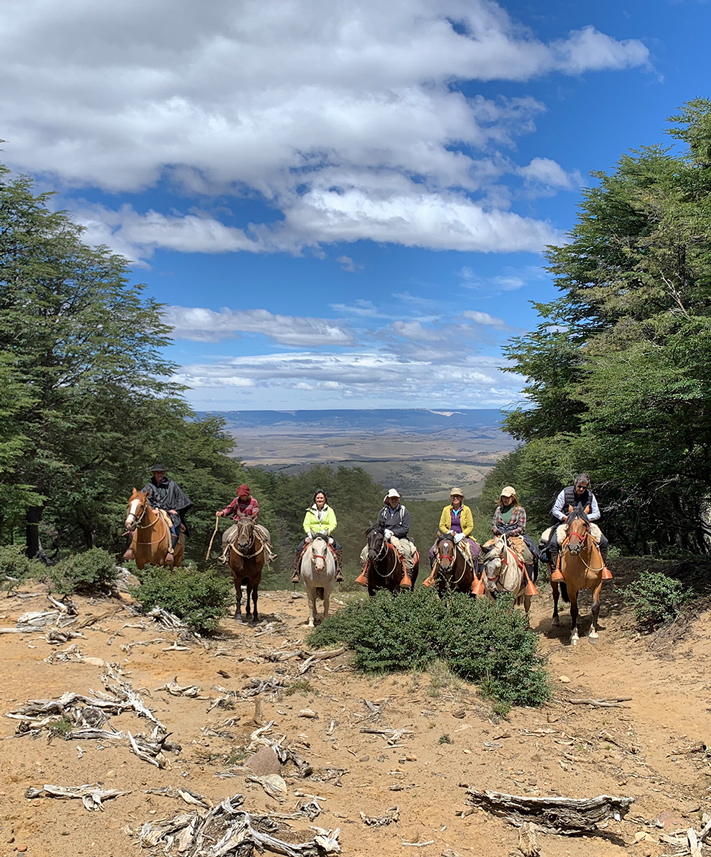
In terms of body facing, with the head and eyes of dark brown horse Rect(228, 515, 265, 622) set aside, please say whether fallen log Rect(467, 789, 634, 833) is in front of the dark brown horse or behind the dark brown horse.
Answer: in front

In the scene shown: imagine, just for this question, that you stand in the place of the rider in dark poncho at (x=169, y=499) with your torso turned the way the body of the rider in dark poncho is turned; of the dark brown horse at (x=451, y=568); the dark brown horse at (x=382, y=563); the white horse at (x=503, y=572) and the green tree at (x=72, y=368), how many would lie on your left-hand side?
3

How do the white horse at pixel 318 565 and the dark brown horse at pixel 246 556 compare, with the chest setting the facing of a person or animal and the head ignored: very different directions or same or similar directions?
same or similar directions

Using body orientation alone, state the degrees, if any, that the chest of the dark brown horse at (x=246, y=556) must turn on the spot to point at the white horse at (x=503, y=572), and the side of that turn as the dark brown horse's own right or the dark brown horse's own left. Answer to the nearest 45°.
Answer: approximately 45° to the dark brown horse's own left

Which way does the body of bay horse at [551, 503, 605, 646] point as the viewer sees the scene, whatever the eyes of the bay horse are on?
toward the camera

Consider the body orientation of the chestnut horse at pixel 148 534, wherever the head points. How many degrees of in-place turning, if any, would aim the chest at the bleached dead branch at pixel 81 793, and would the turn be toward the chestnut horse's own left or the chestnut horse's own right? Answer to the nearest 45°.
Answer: approximately 45° to the chestnut horse's own left

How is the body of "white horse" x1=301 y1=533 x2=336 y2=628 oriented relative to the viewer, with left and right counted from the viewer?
facing the viewer

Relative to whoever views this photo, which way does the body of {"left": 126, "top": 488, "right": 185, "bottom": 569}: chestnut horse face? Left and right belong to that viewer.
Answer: facing the viewer and to the left of the viewer

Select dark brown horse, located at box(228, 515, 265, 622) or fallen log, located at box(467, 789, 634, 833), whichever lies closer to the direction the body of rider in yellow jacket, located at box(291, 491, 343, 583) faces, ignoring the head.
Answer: the fallen log
